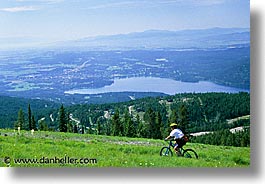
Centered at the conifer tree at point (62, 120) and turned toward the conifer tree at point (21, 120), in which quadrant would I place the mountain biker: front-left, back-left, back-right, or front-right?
back-left

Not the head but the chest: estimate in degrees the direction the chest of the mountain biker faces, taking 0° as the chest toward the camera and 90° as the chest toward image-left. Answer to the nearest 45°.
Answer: approximately 90°
